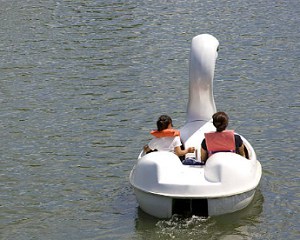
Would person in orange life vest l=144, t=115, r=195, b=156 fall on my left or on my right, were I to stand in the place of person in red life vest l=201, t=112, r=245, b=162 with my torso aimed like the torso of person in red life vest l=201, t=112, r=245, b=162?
on my left

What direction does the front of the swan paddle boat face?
away from the camera

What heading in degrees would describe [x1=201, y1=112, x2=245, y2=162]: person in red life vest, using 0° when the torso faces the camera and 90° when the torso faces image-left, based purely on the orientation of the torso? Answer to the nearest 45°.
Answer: approximately 180°
